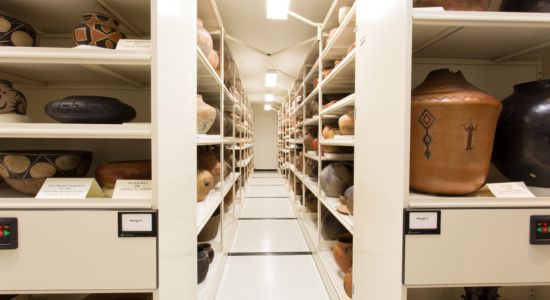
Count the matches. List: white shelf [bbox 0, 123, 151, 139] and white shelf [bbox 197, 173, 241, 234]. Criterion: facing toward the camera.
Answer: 1

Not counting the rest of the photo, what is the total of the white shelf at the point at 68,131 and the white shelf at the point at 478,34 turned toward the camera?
2

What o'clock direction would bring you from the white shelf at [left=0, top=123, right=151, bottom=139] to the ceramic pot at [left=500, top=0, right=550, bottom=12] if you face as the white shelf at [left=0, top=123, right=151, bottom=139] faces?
The ceramic pot is roughly at 10 o'clock from the white shelf.

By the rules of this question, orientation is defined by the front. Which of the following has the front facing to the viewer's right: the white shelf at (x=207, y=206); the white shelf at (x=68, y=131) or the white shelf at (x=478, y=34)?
the white shelf at (x=207, y=206)

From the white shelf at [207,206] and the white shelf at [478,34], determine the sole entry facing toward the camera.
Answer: the white shelf at [478,34]

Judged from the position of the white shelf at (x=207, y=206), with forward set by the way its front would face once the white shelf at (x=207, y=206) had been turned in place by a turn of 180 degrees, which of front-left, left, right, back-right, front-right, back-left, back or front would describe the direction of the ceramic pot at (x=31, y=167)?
front-left

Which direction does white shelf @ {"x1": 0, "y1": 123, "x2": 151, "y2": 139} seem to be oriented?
toward the camera

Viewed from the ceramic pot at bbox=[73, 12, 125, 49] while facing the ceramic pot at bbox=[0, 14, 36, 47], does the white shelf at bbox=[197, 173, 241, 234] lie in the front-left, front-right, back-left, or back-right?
back-right

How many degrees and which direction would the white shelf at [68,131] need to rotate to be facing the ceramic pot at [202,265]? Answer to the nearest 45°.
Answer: approximately 135° to its left

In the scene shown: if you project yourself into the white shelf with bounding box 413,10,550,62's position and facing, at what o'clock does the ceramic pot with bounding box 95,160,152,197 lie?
The ceramic pot is roughly at 2 o'clock from the white shelf.

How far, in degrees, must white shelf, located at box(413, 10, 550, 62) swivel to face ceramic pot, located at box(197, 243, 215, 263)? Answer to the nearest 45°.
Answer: approximately 90° to its right

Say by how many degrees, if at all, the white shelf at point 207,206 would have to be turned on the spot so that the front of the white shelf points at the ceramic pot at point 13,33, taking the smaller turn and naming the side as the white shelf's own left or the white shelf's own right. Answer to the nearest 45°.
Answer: approximately 135° to the white shelf's own right

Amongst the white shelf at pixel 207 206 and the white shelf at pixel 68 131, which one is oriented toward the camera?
the white shelf at pixel 68 131

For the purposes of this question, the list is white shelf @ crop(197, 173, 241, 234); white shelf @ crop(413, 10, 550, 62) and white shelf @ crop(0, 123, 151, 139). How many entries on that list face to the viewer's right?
1

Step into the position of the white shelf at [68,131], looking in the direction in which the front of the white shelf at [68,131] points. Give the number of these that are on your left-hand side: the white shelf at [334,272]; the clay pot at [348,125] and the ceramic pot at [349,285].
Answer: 3

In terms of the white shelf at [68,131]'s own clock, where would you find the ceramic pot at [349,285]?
The ceramic pot is roughly at 9 o'clock from the white shelf.

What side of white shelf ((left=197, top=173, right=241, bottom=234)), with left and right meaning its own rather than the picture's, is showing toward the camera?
right

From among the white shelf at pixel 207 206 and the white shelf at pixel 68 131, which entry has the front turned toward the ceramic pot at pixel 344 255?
the white shelf at pixel 207 206

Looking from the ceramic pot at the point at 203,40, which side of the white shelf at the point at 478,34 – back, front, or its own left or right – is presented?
right

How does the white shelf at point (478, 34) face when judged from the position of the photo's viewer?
facing the viewer
